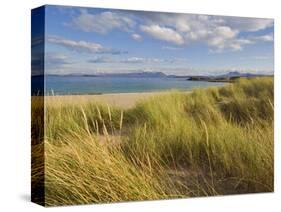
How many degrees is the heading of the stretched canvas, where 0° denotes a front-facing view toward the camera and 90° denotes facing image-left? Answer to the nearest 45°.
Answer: approximately 315°
